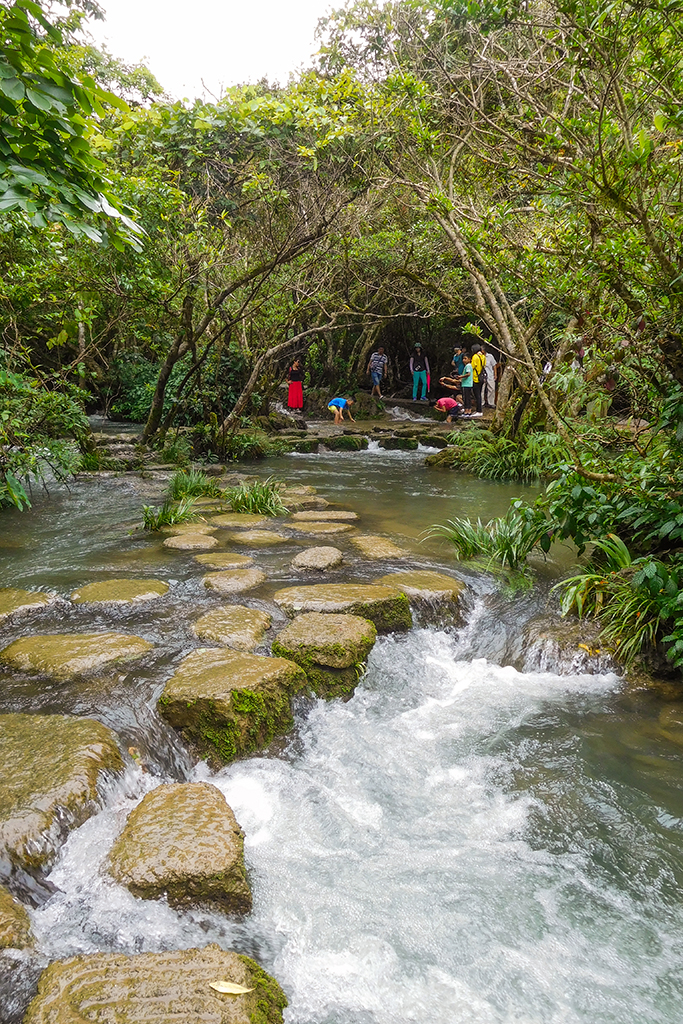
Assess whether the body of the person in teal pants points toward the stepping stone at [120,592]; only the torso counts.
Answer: yes

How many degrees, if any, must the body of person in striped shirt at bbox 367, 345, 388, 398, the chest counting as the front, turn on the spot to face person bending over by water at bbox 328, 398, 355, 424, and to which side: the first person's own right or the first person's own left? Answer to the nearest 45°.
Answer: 0° — they already face them

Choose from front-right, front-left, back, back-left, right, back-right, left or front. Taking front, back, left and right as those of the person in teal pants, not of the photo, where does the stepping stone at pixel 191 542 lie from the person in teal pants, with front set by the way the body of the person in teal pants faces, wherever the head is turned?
front

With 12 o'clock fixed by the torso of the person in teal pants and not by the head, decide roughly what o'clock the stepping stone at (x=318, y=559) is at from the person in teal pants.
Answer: The stepping stone is roughly at 12 o'clock from the person in teal pants.

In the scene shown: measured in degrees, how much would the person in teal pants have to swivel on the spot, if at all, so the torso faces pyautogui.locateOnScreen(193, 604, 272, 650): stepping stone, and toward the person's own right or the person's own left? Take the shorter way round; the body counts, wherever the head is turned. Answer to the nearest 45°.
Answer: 0° — they already face it

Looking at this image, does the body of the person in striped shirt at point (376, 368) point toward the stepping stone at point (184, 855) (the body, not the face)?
yes

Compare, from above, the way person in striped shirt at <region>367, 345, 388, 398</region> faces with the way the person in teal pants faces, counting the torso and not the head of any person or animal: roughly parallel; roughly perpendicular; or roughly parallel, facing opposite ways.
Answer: roughly parallel

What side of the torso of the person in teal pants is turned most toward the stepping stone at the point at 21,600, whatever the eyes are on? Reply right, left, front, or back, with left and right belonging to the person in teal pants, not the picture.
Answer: front

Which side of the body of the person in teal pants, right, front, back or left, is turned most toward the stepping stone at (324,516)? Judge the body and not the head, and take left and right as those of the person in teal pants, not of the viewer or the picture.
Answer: front

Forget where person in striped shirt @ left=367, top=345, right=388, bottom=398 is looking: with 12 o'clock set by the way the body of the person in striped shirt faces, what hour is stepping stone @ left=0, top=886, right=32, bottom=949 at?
The stepping stone is roughly at 12 o'clock from the person in striped shirt.

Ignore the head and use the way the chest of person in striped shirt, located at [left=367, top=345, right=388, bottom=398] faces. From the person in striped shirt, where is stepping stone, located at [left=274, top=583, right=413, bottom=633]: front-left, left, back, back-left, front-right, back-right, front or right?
front

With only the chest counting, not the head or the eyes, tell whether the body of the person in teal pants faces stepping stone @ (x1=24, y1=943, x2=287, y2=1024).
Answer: yes

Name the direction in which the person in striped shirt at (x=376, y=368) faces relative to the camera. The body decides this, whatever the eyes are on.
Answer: toward the camera

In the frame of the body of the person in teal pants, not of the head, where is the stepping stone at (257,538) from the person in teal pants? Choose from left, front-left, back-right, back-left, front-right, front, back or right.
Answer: front

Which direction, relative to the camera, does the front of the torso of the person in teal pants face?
toward the camera

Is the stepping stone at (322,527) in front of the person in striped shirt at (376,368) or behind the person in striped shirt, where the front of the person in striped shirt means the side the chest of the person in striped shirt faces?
in front

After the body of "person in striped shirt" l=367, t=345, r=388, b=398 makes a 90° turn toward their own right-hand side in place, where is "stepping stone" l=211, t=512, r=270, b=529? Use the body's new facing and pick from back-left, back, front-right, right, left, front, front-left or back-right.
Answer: left

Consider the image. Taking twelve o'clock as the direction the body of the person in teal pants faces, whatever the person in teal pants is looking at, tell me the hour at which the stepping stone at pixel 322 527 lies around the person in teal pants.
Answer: The stepping stone is roughly at 12 o'clock from the person in teal pants.

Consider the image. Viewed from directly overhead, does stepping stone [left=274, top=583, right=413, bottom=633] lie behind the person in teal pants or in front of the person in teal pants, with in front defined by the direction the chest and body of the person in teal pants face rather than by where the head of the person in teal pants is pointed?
in front

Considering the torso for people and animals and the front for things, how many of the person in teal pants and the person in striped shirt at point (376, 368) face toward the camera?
2
